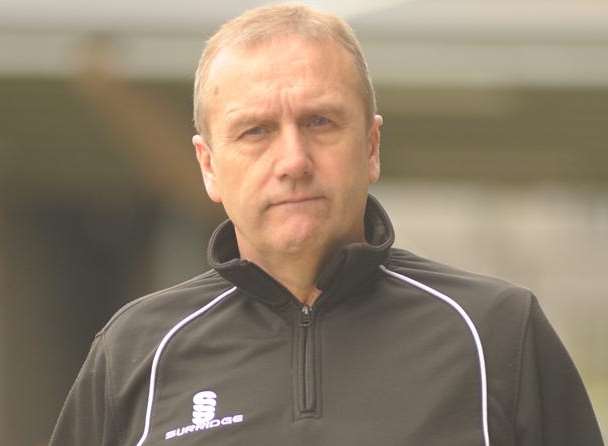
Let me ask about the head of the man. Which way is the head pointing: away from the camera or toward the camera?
toward the camera

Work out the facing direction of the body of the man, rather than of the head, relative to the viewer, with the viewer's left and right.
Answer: facing the viewer
